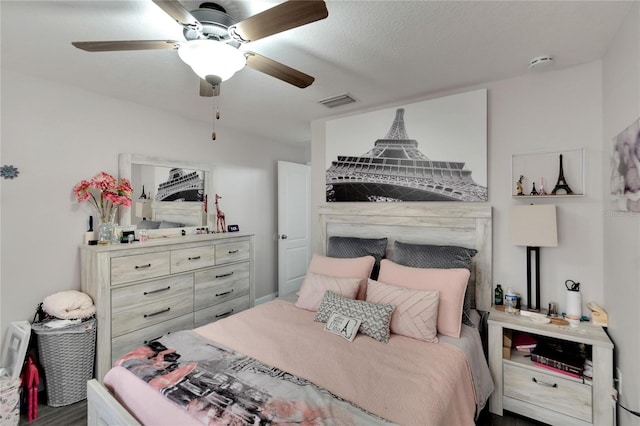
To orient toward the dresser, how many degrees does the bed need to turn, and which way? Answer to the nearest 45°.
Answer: approximately 90° to its right

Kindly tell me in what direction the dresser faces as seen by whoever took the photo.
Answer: facing the viewer and to the right of the viewer

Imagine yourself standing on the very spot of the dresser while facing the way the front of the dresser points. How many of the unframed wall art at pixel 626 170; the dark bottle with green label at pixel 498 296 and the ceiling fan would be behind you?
0

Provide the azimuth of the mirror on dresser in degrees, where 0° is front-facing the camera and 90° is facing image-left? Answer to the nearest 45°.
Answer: approximately 315°

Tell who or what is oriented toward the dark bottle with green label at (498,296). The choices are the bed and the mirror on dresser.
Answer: the mirror on dresser

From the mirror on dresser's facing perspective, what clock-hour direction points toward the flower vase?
The flower vase is roughly at 3 o'clock from the mirror on dresser.

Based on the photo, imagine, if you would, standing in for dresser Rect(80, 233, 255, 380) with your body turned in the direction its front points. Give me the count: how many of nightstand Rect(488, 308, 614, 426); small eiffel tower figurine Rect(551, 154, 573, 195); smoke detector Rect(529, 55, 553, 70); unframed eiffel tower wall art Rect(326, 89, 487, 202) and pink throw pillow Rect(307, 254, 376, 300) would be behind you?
0

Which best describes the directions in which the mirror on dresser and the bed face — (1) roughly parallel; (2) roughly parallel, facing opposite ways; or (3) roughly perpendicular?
roughly perpendicular

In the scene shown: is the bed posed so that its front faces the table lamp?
no

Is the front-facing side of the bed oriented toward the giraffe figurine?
no

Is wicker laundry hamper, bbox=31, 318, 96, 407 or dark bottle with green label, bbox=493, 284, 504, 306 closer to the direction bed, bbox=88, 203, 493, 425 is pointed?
the wicker laundry hamper

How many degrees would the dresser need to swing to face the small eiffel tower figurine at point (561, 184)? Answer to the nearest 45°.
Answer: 0° — it already faces it

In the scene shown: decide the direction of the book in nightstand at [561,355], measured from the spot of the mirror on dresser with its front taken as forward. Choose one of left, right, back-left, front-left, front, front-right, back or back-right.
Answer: front

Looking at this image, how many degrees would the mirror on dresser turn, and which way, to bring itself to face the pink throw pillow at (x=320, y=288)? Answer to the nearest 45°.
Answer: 0° — it already faces it

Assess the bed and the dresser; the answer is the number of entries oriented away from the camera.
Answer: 0

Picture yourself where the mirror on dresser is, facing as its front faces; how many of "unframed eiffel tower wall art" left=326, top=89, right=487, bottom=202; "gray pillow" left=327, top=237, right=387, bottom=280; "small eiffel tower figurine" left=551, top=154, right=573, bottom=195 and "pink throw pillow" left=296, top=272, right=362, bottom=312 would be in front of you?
4

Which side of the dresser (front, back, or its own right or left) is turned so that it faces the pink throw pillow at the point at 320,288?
front

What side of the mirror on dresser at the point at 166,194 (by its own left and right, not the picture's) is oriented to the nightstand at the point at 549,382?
front
